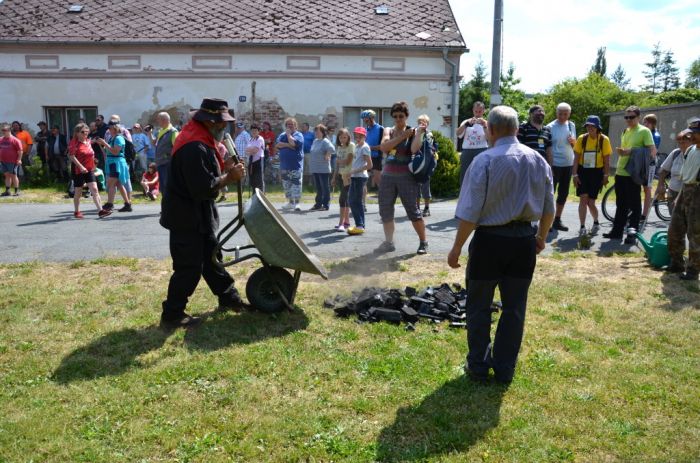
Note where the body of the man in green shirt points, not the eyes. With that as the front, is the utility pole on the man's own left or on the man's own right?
on the man's own right

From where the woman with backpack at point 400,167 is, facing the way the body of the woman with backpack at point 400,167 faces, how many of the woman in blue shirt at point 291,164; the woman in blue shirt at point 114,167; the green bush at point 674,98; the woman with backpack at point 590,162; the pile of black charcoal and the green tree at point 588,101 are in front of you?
1

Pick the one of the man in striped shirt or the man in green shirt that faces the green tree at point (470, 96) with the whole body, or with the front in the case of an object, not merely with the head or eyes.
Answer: the man in striped shirt

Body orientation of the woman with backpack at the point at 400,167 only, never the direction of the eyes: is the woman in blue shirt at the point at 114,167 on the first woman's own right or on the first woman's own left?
on the first woman's own right

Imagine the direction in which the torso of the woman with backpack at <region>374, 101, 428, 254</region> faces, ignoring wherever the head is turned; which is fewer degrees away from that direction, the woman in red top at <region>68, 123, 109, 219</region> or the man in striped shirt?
the man in striped shirt

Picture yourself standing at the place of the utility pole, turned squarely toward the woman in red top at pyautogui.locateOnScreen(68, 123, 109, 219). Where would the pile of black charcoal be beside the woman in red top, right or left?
left

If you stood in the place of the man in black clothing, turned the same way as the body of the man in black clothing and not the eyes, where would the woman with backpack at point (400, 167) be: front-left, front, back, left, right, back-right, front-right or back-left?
front-left

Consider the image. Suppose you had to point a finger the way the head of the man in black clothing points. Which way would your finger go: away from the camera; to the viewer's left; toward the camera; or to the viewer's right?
to the viewer's right

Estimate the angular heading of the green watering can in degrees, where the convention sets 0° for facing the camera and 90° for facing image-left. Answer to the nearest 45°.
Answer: approximately 90°

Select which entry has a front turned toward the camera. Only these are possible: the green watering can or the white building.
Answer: the white building

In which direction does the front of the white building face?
toward the camera

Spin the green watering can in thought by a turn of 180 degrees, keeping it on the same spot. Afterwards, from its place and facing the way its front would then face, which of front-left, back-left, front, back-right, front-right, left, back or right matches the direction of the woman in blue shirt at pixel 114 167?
back

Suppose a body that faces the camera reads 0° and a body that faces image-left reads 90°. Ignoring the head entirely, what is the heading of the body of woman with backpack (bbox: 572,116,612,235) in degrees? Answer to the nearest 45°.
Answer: approximately 0°

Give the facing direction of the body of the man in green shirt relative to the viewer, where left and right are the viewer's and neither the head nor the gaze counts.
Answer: facing the viewer and to the left of the viewer

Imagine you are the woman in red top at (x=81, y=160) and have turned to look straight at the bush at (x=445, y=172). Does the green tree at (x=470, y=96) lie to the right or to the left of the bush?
left

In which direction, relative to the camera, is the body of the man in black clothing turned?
to the viewer's right
